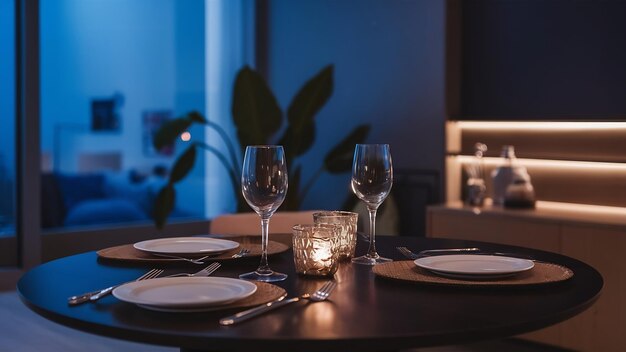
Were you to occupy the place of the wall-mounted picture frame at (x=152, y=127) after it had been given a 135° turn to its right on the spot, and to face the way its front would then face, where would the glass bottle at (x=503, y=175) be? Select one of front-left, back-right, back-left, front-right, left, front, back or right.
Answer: back

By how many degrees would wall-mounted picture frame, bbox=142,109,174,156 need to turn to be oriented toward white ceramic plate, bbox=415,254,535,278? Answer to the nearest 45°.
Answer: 0° — it already faces it

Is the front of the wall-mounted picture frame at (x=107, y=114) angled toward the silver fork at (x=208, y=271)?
yes

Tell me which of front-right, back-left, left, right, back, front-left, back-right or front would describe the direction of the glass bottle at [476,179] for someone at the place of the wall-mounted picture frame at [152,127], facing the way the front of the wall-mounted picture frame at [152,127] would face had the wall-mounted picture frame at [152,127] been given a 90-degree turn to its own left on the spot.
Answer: front-right

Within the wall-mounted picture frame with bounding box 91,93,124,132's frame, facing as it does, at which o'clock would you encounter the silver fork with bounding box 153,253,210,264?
The silver fork is roughly at 12 o'clock from the wall-mounted picture frame.

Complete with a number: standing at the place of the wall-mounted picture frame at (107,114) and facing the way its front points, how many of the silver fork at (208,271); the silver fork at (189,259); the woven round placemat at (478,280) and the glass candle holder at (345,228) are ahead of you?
4

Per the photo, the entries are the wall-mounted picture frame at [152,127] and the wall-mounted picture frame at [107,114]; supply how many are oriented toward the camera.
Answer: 2

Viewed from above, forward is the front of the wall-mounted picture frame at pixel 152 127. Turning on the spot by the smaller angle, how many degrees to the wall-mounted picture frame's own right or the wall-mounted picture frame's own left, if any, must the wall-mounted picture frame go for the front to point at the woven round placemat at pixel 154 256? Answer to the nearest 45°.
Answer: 0° — it already faces it

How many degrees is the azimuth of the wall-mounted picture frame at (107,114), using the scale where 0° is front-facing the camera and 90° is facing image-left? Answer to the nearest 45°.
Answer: approximately 0°
